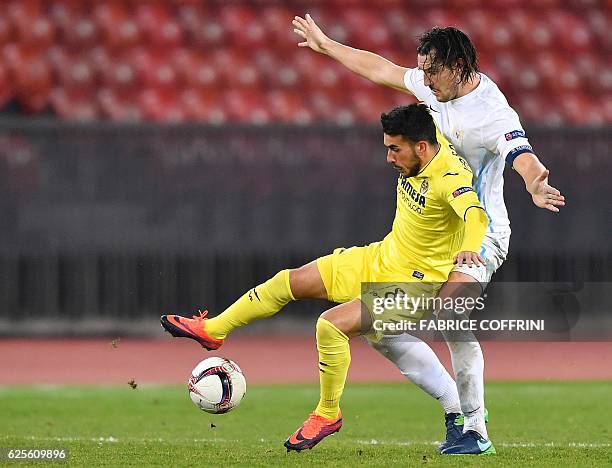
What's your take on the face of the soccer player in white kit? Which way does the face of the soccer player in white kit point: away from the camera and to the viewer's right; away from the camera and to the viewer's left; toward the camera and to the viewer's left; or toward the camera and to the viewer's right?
toward the camera and to the viewer's left

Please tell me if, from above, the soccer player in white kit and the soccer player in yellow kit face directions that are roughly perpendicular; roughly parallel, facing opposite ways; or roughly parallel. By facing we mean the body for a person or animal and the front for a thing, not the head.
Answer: roughly parallel

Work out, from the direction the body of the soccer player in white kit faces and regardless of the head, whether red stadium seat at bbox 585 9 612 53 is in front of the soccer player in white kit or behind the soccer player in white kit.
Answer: behind

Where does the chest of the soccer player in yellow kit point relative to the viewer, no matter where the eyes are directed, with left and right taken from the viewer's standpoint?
facing the viewer and to the left of the viewer

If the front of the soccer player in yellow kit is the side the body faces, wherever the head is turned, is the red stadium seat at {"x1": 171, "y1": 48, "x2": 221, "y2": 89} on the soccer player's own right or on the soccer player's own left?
on the soccer player's own right

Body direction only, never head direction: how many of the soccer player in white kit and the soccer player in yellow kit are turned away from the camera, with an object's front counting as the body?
0

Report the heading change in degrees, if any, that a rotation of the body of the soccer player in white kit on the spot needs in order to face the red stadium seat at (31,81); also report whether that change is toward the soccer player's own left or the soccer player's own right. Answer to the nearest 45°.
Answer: approximately 90° to the soccer player's own right

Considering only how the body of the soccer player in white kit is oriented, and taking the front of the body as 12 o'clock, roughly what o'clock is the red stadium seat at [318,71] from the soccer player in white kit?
The red stadium seat is roughly at 4 o'clock from the soccer player in white kit.

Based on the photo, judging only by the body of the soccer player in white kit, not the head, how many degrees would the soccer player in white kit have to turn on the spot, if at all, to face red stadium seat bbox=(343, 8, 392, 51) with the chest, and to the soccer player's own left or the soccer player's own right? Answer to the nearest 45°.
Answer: approximately 135° to the soccer player's own right

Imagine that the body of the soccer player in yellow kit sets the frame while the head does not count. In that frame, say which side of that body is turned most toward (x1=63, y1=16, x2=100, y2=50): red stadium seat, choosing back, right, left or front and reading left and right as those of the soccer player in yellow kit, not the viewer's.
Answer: right
